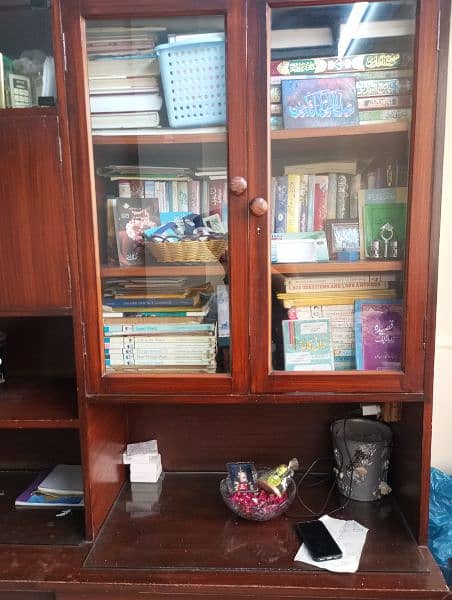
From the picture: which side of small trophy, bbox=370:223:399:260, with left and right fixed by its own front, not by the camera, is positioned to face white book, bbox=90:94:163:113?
right

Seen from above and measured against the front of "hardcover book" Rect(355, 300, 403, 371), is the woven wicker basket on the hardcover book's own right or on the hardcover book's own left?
on the hardcover book's own right
